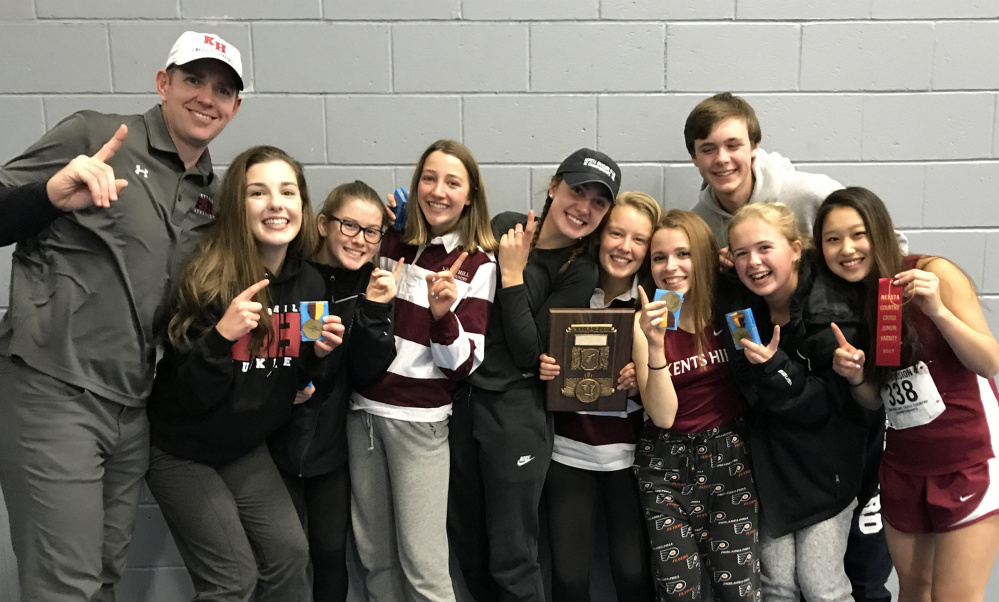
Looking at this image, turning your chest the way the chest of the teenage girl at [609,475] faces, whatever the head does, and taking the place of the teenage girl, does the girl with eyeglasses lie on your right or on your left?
on your right

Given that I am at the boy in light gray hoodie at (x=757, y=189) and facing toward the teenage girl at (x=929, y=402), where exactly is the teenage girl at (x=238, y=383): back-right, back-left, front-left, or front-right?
back-right

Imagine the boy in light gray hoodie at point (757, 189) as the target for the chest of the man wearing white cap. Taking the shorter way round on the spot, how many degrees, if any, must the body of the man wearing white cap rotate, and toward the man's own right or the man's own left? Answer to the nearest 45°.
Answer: approximately 45° to the man's own left

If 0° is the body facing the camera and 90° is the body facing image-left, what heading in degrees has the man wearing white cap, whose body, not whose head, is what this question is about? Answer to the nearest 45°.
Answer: approximately 315°

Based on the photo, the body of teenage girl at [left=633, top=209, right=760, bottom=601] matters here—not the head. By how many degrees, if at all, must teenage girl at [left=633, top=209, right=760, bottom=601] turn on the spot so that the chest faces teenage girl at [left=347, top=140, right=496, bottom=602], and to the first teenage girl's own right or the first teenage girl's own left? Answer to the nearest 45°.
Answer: approximately 90° to the first teenage girl's own right

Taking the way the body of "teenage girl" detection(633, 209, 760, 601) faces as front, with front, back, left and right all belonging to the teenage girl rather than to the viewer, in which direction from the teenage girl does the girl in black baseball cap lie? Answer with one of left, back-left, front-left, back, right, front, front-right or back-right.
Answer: right

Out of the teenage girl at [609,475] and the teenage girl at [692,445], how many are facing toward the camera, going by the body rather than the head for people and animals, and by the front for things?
2

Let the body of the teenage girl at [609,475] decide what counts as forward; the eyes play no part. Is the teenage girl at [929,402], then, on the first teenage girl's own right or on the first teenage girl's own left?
on the first teenage girl's own left

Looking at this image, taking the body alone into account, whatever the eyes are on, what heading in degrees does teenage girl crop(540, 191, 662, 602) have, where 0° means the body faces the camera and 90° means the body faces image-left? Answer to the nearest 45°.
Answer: approximately 0°
